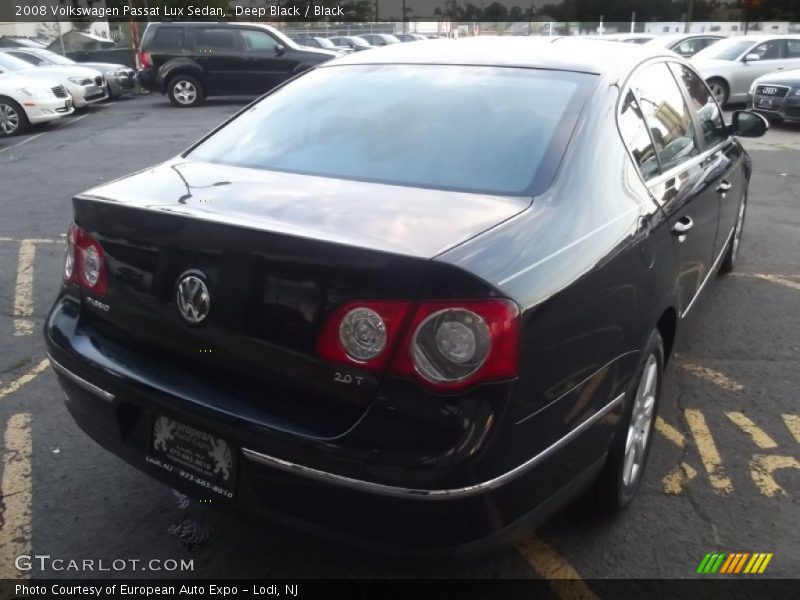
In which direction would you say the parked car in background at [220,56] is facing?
to the viewer's right

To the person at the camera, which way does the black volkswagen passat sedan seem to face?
facing away from the viewer and to the right of the viewer

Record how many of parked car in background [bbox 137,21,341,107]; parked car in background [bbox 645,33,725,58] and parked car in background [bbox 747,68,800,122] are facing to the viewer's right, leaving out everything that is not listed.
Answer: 1

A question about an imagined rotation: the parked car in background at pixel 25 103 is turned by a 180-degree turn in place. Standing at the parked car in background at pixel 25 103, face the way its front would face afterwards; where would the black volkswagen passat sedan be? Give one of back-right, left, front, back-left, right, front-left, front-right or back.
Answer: back-left

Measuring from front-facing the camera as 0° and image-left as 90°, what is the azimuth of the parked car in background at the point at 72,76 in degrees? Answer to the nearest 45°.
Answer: approximately 315°

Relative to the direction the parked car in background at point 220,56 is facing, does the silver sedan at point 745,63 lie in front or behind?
in front

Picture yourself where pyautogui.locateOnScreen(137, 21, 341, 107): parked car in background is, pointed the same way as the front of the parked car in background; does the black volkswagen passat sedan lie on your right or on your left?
on your right

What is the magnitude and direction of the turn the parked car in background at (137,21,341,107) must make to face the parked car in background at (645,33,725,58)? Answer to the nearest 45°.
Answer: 0° — it already faces it

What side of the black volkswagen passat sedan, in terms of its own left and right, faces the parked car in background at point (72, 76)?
left

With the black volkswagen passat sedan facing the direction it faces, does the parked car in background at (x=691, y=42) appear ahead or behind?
ahead

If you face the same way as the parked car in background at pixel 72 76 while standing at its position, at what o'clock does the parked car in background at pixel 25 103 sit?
the parked car in background at pixel 25 103 is roughly at 2 o'clock from the parked car in background at pixel 72 76.
